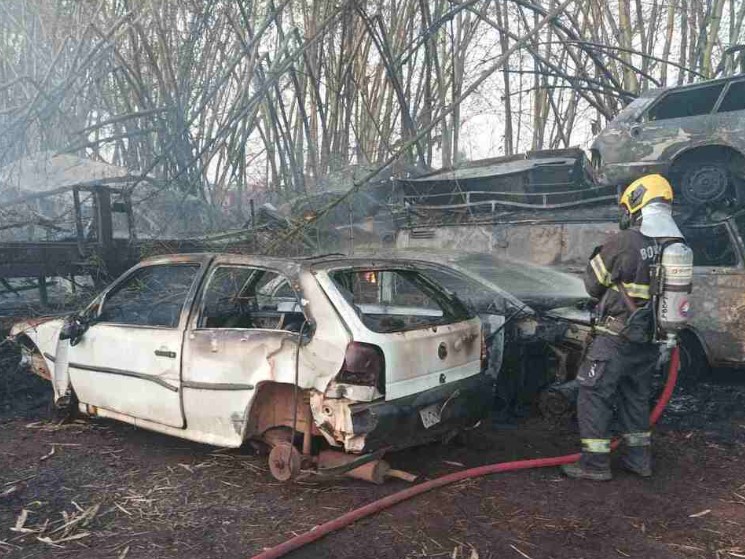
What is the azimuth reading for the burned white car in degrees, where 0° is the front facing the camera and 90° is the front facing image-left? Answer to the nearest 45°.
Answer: approximately 135°

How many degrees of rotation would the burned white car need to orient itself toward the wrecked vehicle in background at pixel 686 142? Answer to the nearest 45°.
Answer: approximately 90° to its right

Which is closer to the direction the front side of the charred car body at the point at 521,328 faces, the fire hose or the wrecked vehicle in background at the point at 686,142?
the fire hose

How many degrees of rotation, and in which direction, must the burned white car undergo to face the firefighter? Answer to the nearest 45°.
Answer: approximately 135° to its right

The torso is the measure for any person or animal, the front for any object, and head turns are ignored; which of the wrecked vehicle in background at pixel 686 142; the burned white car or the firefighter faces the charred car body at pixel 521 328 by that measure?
the firefighter

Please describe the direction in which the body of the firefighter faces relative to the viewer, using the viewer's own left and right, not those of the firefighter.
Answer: facing away from the viewer and to the left of the viewer
